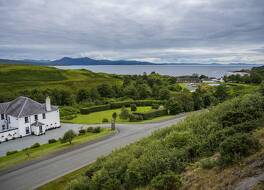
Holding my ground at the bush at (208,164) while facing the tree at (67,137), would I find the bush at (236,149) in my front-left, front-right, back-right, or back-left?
back-right

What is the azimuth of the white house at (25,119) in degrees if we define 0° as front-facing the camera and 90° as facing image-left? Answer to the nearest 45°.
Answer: approximately 315°

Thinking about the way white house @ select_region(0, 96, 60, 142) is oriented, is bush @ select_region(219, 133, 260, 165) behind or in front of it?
in front
